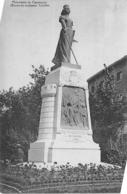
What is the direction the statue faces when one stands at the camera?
facing the viewer and to the right of the viewer

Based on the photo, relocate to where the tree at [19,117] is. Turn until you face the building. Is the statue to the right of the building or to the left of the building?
right

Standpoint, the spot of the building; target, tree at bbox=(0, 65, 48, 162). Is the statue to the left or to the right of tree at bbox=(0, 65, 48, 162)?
left

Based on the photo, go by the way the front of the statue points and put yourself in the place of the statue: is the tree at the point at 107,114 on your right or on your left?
on your left

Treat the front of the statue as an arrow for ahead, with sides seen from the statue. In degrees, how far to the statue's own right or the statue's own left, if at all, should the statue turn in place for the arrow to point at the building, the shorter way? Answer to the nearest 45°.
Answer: approximately 90° to the statue's own left
